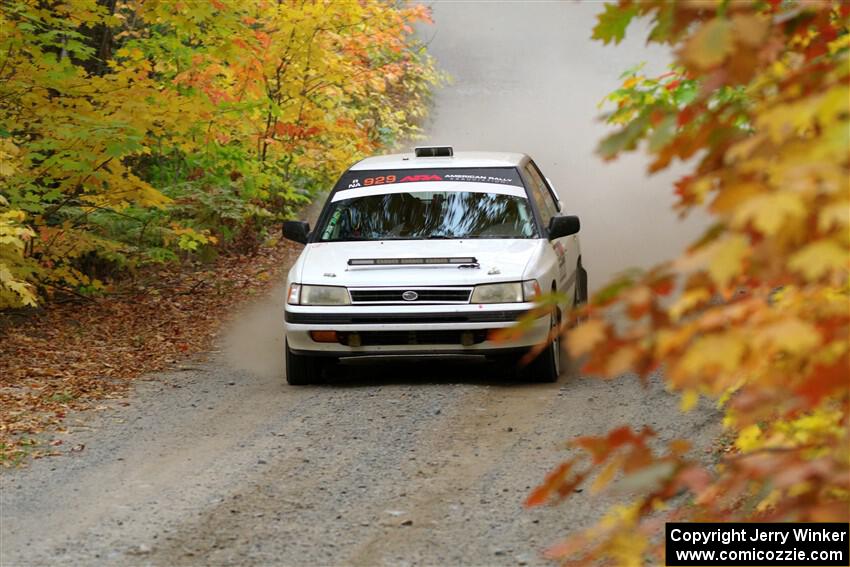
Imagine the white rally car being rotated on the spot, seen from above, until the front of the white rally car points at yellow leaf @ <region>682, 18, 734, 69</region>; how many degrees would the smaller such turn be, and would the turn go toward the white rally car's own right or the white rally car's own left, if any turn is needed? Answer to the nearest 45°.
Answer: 0° — it already faces it

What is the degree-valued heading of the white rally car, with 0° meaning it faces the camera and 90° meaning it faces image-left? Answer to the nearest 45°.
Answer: approximately 0°

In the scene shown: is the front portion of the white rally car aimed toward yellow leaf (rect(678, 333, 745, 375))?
yes
